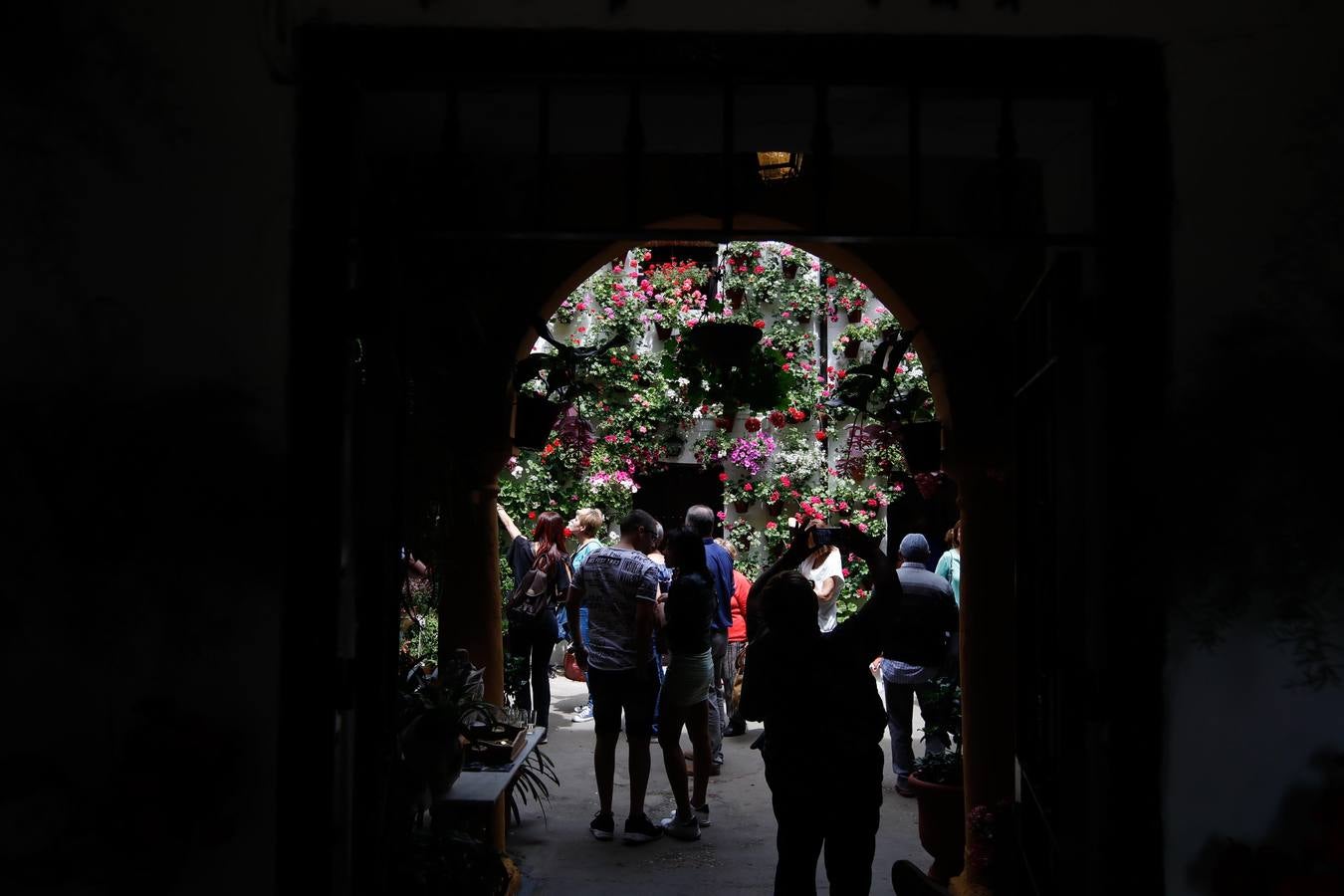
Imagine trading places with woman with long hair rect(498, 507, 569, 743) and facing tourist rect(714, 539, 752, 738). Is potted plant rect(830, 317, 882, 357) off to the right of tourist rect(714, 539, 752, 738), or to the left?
left

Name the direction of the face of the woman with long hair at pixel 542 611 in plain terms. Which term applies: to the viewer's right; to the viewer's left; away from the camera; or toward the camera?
away from the camera

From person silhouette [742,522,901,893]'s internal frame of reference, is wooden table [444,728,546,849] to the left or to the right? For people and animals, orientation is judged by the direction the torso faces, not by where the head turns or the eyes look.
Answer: on its left

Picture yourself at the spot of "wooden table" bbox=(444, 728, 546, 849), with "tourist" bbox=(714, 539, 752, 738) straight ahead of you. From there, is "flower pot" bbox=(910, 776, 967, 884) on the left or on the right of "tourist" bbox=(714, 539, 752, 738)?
right

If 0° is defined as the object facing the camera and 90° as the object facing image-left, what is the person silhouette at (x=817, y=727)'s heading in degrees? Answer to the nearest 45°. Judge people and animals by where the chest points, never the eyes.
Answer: approximately 180°

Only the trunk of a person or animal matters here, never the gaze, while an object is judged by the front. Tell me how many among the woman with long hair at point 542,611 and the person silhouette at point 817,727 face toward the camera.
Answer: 0

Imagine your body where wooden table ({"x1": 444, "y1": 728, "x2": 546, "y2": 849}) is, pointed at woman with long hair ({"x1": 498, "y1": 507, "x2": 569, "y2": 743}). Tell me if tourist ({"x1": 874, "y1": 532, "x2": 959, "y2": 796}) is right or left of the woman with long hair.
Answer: right

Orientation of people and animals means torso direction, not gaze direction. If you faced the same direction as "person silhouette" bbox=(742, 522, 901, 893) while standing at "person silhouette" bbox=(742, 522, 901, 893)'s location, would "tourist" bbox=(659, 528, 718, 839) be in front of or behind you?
in front

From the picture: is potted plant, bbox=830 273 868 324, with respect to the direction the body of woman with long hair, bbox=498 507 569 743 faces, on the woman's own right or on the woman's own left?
on the woman's own right

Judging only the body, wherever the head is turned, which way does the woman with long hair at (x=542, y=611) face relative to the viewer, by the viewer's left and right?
facing away from the viewer and to the left of the viewer

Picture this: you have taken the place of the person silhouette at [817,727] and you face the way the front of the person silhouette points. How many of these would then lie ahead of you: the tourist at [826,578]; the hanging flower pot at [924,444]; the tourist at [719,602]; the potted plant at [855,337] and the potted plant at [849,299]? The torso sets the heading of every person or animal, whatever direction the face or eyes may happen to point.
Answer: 5

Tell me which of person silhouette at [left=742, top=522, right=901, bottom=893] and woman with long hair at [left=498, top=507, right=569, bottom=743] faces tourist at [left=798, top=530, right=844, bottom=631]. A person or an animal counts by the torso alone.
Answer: the person silhouette

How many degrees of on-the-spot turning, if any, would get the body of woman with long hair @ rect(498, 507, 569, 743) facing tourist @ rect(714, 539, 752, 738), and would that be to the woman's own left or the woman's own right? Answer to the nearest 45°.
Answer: approximately 135° to the woman's own right

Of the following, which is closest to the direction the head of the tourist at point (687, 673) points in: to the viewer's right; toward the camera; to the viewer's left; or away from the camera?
away from the camera
